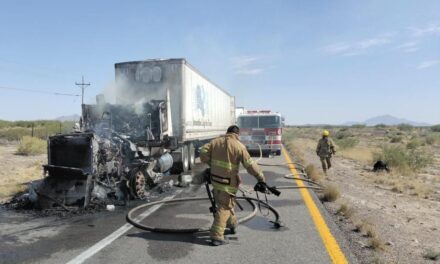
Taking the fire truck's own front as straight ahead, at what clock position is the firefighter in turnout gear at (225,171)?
The firefighter in turnout gear is roughly at 12 o'clock from the fire truck.

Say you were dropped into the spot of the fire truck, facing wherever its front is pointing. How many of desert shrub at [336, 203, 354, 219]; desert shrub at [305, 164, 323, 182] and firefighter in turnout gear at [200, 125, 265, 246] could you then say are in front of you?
3

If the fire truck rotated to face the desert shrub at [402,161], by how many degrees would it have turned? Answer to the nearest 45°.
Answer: approximately 90° to its left

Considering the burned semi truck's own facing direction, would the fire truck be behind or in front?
behind

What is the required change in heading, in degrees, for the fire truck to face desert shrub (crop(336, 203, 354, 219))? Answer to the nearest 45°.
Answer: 0° — it already faces it

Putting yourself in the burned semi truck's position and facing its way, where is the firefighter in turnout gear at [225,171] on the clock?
The firefighter in turnout gear is roughly at 10 o'clock from the burned semi truck.

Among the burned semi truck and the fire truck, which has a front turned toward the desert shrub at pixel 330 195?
the fire truck

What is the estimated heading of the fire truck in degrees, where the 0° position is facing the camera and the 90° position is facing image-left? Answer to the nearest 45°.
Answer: approximately 0°

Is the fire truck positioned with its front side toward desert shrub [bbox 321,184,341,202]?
yes

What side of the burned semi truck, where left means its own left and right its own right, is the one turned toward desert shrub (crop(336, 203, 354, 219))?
left

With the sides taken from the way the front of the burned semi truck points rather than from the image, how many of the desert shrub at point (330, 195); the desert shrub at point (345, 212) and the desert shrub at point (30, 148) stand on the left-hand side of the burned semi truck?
2

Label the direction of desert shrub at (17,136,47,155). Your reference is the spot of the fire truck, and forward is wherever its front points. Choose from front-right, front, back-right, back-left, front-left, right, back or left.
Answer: right

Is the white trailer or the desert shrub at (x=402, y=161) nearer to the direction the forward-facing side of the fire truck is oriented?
the white trailer
